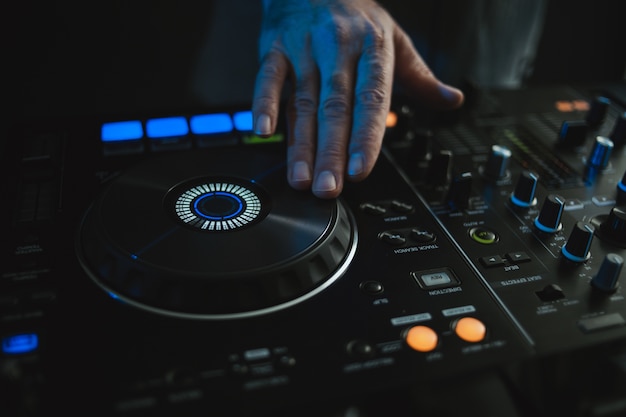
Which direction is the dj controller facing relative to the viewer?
away from the camera
